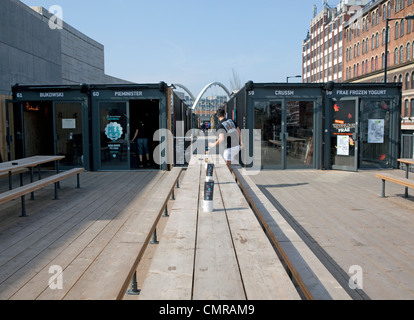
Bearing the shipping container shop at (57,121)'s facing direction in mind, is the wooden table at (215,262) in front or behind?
in front

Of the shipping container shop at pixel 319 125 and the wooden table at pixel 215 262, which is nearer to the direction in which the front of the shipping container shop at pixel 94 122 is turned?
the wooden table

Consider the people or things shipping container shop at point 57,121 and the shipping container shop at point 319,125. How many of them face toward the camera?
2

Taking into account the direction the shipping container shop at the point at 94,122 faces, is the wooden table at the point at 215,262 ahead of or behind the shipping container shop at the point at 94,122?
ahead

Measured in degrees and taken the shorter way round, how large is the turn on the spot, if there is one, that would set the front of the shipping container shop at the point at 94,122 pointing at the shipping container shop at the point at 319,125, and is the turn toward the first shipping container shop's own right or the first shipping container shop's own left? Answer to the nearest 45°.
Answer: approximately 90° to the first shipping container shop's own left

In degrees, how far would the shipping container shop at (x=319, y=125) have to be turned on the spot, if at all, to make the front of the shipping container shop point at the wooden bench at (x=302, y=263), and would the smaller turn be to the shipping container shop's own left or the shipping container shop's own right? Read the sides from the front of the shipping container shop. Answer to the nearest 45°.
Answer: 0° — it already faces it

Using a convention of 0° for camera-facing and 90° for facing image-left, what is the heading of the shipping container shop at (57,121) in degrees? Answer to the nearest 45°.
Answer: approximately 0°

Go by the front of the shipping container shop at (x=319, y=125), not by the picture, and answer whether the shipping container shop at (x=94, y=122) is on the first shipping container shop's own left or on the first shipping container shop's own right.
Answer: on the first shipping container shop's own right

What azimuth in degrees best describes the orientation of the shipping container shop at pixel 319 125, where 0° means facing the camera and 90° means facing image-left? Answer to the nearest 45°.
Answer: approximately 0°

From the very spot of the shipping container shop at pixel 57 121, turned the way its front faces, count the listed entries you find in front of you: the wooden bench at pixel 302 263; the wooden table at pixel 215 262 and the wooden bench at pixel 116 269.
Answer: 3

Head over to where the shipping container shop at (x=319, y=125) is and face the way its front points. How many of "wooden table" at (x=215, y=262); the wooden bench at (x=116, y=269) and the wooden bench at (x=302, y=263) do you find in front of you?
3

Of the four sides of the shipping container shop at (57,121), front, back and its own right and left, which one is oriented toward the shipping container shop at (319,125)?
left
